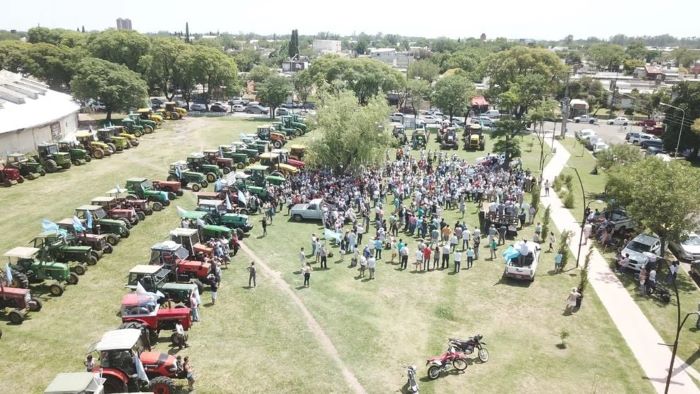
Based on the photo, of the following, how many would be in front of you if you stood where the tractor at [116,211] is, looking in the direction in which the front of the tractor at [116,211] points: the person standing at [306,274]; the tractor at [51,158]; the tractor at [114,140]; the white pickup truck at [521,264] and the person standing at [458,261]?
3

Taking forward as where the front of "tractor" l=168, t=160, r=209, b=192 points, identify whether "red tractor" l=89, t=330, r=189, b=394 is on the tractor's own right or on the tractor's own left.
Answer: on the tractor's own right

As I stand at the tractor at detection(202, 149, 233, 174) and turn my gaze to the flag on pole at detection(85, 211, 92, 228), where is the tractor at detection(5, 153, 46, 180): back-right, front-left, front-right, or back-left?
front-right

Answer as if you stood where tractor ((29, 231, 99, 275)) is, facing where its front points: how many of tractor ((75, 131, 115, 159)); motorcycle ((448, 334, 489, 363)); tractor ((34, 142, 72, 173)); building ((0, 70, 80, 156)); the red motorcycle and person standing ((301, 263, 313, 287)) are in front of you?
3

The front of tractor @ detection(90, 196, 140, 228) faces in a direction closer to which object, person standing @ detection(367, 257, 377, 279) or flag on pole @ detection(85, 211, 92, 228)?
the person standing

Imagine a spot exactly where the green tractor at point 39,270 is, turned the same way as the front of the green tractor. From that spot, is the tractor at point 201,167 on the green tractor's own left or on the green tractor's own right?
on the green tractor's own left

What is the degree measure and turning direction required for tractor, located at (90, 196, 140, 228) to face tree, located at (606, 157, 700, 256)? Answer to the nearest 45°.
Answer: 0° — it already faces it

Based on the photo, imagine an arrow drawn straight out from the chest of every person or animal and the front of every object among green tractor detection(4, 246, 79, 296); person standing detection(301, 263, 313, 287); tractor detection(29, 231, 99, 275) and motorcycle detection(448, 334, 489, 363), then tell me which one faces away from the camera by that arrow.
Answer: the person standing

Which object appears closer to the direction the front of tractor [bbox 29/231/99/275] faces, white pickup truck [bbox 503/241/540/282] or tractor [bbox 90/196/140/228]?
the white pickup truck

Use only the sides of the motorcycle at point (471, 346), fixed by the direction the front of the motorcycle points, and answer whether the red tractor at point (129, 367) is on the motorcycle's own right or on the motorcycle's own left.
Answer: on the motorcycle's own right

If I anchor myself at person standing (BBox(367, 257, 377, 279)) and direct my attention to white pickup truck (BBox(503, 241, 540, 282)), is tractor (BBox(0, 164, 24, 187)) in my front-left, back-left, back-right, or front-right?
back-left

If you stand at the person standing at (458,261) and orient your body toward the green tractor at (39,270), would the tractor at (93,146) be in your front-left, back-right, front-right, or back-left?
front-right

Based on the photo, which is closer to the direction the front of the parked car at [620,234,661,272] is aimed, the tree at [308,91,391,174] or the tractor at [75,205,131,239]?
the tractor

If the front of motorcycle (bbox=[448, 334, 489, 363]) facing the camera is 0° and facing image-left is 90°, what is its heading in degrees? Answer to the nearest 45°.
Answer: approximately 315°

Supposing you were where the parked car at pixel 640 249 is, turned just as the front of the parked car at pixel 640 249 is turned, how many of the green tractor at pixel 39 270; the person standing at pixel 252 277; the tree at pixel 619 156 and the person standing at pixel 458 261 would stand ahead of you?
3

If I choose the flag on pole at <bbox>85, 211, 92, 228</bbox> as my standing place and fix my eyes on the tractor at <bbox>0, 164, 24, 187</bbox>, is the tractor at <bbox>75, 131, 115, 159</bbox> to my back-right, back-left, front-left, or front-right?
front-right

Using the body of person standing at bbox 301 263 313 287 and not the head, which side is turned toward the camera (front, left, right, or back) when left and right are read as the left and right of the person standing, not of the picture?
back

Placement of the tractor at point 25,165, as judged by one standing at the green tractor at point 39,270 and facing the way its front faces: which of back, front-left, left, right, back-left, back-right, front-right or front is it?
back-left

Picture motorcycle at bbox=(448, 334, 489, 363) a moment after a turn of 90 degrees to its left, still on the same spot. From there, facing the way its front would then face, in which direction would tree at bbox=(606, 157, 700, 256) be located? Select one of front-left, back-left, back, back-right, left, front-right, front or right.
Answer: front
